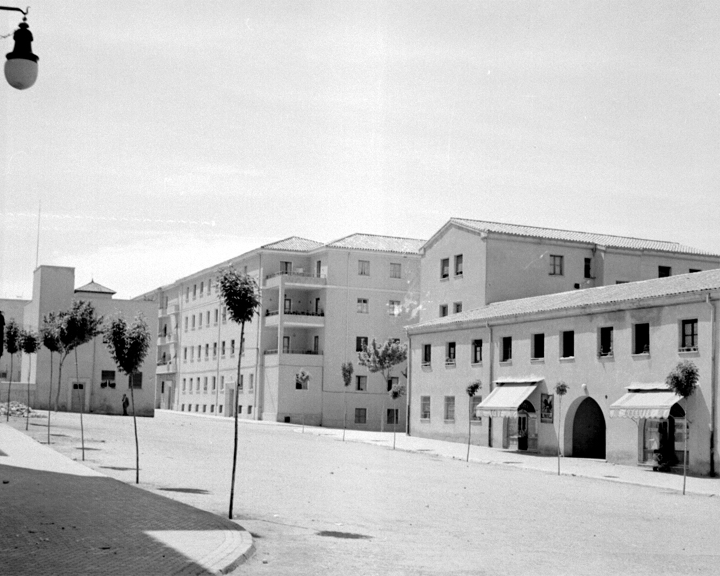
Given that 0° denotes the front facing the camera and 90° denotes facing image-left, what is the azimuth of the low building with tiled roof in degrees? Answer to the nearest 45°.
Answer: approximately 45°

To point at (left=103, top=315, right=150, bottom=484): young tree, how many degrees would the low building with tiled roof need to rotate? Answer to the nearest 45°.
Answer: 0° — it already faces it

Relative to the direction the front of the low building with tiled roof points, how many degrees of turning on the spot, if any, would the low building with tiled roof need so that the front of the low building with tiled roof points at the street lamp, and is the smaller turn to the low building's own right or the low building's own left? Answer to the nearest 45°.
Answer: approximately 45° to the low building's own left

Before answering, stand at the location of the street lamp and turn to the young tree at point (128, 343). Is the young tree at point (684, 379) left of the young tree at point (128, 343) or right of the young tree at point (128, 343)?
right

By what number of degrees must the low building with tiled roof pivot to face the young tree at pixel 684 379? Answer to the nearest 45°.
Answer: approximately 45° to its left

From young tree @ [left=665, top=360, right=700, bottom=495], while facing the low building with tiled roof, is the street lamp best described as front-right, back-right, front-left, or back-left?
back-left

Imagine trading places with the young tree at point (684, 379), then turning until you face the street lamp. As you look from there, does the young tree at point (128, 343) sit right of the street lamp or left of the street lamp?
right

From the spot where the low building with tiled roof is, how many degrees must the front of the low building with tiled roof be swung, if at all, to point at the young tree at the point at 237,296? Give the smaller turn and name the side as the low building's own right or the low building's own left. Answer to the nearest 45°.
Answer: approximately 45° to the low building's own left
